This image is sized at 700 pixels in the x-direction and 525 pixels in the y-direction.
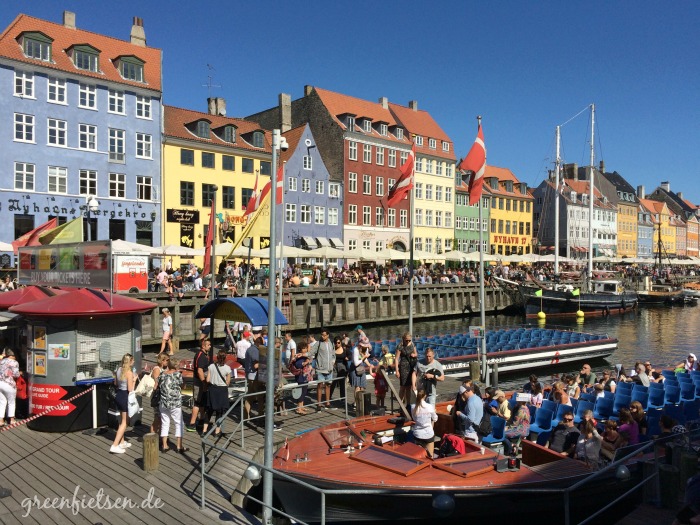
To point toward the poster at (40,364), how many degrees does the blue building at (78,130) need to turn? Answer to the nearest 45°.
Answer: approximately 45° to its right

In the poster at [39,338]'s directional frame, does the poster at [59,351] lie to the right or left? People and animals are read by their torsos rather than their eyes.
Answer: on its left

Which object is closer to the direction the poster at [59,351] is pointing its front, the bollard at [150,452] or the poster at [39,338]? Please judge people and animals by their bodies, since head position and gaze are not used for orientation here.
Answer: the bollard

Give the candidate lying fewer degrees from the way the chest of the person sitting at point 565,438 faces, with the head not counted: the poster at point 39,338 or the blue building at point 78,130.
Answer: the poster

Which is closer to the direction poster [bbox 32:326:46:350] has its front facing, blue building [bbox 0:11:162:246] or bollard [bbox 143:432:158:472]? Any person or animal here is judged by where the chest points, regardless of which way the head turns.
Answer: the bollard

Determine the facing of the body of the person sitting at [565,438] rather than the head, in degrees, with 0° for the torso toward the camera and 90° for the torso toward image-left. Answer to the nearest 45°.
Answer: approximately 45°

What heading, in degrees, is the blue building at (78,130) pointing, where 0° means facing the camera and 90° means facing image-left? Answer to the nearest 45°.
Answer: approximately 315°

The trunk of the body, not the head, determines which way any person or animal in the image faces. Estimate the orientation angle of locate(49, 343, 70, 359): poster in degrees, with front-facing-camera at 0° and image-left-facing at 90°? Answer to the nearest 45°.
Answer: approximately 0°

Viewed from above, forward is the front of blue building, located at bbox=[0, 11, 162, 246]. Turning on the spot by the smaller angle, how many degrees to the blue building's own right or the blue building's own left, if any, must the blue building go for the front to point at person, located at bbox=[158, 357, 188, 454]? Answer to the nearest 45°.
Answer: approximately 45° to the blue building's own right

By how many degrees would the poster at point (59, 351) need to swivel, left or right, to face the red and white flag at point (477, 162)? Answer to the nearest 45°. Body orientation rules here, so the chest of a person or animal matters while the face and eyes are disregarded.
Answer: approximately 90° to its left

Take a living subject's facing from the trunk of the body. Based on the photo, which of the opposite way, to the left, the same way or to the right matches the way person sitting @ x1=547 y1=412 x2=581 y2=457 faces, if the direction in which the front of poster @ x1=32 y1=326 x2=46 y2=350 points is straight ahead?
to the right

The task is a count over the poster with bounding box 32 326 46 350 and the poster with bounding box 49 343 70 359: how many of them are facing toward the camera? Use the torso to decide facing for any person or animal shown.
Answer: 2
